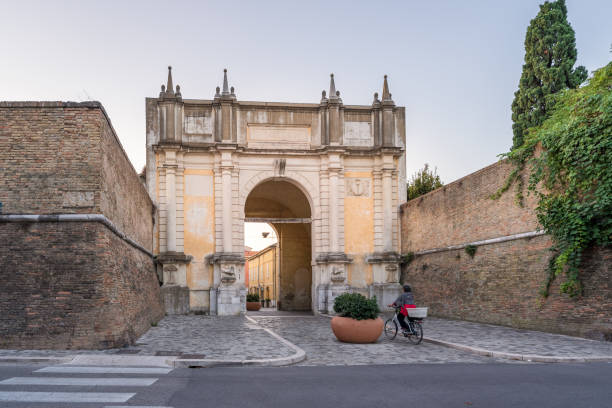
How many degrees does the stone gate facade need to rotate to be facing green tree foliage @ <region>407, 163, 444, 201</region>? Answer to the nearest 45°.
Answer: approximately 135° to its left

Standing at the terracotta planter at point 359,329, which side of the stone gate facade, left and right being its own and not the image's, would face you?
front

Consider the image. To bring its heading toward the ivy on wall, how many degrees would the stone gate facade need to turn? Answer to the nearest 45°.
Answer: approximately 45° to its left

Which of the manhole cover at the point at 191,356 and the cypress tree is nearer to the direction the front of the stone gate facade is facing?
the manhole cover

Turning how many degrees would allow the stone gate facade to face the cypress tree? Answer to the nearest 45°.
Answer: approximately 90° to its left

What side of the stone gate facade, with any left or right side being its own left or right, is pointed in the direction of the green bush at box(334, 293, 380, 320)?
front

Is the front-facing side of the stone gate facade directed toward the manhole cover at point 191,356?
yes

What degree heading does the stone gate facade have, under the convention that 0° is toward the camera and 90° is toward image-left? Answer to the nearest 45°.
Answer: approximately 0°

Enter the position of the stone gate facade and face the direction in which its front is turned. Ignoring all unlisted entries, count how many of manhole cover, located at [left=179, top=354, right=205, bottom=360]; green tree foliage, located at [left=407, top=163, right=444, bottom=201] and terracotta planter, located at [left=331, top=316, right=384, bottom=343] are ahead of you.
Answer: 2
